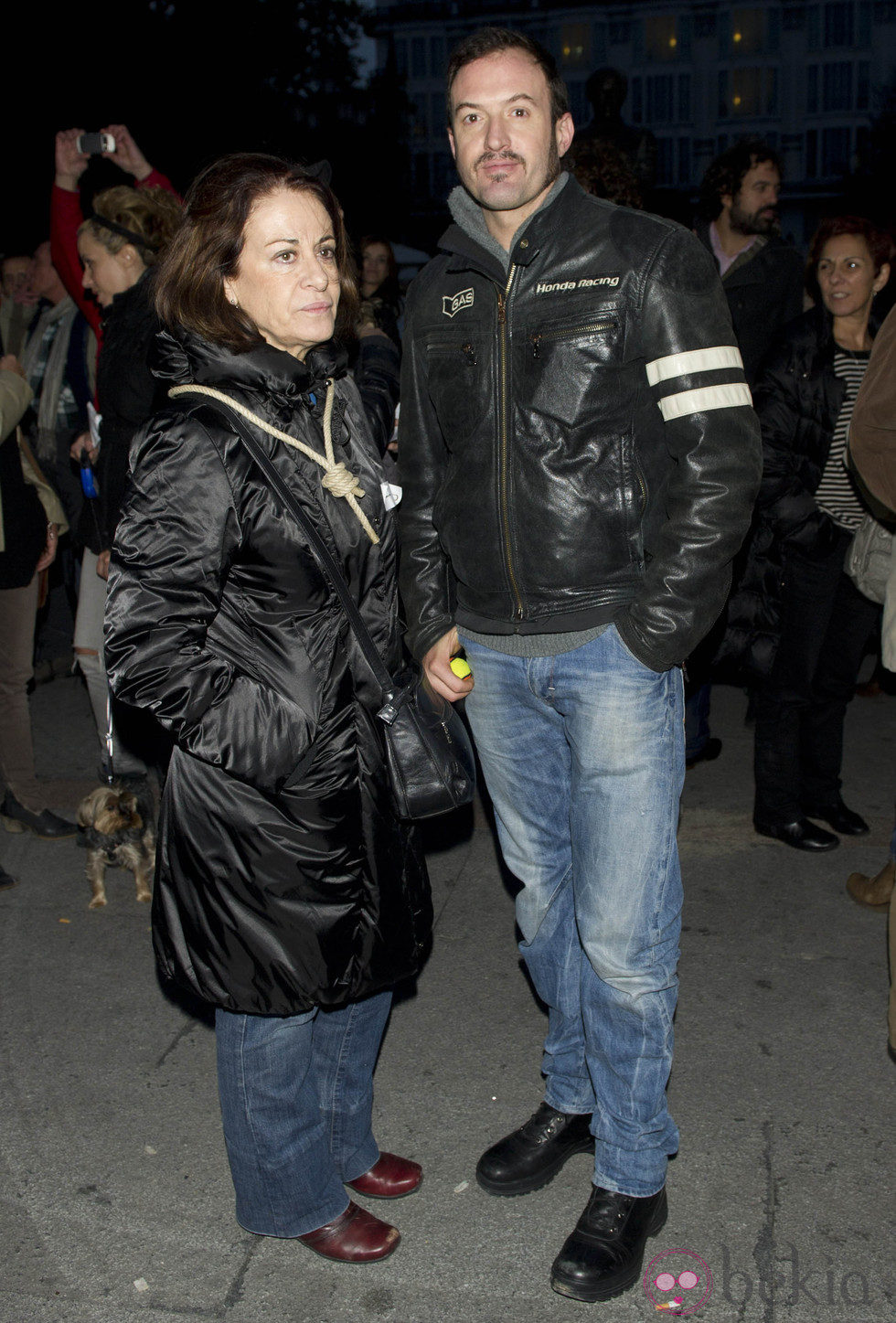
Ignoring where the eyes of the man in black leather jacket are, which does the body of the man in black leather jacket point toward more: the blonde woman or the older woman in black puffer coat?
the older woman in black puffer coat

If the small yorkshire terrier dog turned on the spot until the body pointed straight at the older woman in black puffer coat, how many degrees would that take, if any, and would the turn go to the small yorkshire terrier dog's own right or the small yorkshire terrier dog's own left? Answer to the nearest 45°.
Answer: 0° — it already faces them

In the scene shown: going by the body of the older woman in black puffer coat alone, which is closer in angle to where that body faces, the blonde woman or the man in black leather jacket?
the man in black leather jacket

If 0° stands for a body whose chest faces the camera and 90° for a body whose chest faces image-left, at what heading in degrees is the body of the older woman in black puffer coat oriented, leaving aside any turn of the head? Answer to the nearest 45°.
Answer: approximately 315°

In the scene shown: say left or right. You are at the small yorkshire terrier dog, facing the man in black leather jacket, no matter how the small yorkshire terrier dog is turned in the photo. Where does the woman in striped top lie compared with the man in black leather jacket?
left

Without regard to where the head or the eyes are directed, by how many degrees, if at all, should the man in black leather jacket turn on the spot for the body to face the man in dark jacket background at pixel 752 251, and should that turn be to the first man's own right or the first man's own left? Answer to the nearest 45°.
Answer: approximately 135° to the first man's own right

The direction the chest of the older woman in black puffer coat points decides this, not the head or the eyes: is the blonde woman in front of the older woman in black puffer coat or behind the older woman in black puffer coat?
behind

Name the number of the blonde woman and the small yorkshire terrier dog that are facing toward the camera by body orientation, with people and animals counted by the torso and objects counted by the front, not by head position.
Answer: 1
